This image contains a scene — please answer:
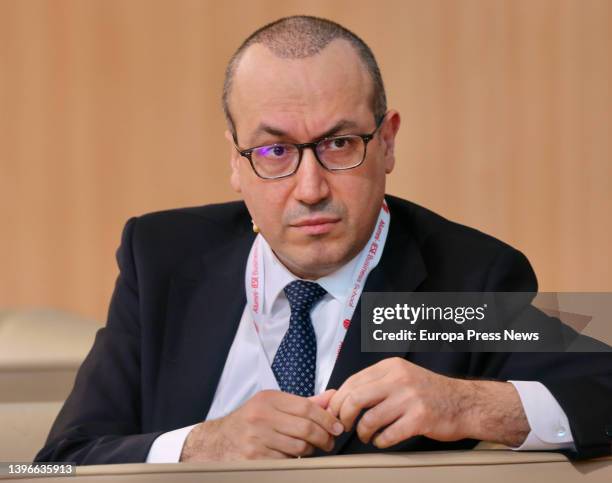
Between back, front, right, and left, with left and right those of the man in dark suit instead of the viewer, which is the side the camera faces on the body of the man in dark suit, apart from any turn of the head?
front
